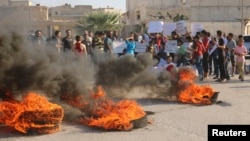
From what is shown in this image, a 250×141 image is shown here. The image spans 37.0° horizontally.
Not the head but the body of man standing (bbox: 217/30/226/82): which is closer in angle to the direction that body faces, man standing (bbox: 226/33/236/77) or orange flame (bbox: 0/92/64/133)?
the orange flame

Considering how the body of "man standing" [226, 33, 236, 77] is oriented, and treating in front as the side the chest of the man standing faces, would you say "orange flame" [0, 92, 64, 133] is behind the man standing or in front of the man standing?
in front

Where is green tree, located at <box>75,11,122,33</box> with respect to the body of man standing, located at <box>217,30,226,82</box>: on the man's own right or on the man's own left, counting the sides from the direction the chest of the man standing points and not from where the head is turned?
on the man's own right

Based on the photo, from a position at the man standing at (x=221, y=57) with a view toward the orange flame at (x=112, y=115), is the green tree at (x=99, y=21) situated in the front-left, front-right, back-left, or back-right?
back-right

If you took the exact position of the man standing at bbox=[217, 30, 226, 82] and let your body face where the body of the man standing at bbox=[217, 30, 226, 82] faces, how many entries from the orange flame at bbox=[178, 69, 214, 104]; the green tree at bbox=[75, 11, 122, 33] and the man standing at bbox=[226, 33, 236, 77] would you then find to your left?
1

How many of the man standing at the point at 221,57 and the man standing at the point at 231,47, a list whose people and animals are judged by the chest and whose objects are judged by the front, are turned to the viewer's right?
0
